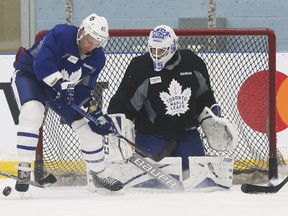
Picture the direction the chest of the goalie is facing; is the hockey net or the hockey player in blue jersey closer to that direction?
the hockey player in blue jersey

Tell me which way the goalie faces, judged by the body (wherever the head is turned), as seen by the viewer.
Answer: toward the camera

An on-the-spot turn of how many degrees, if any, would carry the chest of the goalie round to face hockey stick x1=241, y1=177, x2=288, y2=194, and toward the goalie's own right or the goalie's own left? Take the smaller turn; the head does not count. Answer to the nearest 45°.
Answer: approximately 45° to the goalie's own left

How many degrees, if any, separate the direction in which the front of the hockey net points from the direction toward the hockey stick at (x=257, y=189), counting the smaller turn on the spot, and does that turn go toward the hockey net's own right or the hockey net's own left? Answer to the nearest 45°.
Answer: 0° — it already faces it

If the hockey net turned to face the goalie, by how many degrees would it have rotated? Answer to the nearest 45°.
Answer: approximately 45° to its right

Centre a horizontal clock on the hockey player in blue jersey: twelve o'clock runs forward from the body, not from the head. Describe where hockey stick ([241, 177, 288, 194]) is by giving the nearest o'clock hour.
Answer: The hockey stick is roughly at 11 o'clock from the hockey player in blue jersey.

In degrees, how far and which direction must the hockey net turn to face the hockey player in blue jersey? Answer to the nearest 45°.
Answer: approximately 45° to its right

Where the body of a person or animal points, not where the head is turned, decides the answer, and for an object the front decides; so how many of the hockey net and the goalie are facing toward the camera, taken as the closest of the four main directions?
2

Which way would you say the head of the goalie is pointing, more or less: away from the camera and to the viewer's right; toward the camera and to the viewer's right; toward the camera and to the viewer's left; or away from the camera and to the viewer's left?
toward the camera and to the viewer's left

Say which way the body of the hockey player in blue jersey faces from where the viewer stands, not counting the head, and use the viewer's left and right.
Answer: facing the viewer and to the right of the viewer
